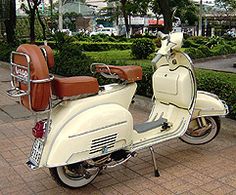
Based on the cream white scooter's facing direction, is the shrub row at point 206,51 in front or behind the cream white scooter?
in front

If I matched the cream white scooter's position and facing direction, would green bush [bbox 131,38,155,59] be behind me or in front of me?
in front

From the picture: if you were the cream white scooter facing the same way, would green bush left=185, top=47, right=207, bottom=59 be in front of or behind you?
in front

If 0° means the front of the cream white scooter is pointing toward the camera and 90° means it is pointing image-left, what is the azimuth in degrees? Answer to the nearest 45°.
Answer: approximately 225°

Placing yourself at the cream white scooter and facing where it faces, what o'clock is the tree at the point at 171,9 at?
The tree is roughly at 11 o'clock from the cream white scooter.

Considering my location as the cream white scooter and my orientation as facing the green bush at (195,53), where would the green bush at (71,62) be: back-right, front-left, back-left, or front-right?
front-left

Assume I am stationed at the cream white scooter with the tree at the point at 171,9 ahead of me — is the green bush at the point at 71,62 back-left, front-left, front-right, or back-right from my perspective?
front-left

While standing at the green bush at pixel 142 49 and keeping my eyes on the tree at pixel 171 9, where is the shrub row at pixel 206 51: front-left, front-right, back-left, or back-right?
front-right

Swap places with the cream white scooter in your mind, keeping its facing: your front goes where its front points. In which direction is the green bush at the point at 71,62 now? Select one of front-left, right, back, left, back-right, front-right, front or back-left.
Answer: front-left
